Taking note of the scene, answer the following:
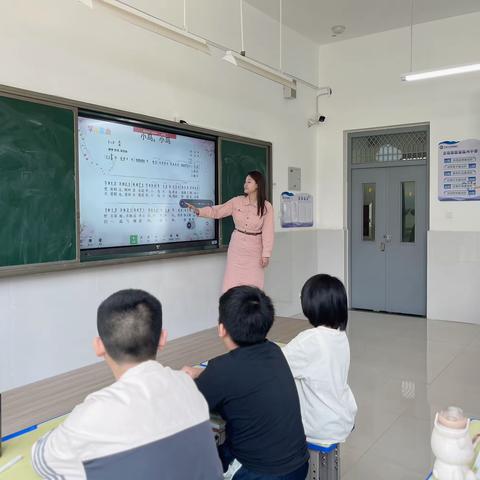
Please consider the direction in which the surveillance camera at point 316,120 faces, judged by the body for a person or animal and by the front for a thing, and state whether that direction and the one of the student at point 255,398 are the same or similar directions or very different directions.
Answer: very different directions

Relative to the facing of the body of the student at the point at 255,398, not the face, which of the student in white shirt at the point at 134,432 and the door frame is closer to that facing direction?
the door frame

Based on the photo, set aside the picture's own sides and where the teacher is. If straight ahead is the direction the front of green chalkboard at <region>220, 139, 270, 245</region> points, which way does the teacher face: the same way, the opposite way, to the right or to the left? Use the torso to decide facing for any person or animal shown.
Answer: to the right

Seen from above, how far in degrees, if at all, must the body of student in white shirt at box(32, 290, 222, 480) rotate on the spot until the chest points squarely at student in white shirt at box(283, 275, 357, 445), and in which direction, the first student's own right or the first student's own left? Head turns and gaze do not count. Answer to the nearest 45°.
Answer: approximately 90° to the first student's own right

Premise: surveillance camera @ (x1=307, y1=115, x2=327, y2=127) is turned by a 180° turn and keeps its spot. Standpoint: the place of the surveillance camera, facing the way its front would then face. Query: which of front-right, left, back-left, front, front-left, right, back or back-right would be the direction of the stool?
back-left

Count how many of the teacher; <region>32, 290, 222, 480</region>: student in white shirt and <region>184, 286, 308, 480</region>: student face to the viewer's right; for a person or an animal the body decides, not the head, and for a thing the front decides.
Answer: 0

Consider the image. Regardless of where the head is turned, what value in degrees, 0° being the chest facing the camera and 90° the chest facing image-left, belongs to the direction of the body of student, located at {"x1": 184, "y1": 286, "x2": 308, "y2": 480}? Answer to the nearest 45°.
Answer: approximately 135°

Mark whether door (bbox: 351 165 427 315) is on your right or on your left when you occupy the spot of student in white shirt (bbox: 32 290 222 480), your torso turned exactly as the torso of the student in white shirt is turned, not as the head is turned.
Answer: on your right

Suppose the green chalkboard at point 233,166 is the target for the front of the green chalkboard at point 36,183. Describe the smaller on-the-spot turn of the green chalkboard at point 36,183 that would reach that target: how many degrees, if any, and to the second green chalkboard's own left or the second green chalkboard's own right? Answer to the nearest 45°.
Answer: approximately 90° to the second green chalkboard's own left

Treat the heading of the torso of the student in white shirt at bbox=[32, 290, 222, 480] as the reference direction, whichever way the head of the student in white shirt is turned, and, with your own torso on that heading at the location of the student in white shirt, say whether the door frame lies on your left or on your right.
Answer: on your right

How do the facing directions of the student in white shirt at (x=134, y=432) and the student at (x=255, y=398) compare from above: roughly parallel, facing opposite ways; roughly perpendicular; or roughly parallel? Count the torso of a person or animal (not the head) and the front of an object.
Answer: roughly parallel

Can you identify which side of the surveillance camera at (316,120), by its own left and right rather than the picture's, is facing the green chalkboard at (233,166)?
right

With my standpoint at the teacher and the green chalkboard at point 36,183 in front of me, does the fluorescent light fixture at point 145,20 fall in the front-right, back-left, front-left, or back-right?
front-left

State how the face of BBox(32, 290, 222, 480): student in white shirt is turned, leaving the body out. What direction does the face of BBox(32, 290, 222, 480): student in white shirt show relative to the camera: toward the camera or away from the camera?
away from the camera

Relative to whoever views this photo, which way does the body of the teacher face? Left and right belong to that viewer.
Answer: facing the viewer and to the left of the viewer

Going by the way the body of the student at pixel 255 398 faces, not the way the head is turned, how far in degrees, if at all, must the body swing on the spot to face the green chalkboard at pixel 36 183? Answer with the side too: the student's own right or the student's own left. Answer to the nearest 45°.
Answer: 0° — they already face it

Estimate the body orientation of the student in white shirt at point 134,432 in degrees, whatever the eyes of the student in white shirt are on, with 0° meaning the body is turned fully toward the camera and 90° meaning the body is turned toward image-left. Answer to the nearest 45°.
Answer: approximately 135°

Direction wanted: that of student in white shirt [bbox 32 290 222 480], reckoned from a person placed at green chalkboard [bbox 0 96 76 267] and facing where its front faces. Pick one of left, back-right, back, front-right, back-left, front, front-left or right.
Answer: front-right

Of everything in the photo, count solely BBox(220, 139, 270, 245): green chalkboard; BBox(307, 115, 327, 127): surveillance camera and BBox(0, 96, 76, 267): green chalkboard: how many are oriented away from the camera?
0

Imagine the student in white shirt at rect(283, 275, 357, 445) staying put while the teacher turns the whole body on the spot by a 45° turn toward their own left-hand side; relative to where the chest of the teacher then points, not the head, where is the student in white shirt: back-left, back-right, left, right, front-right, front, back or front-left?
front
